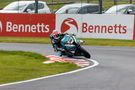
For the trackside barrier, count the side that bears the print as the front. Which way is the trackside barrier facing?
toward the camera

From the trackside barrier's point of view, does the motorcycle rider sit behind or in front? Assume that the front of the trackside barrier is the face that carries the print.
in front

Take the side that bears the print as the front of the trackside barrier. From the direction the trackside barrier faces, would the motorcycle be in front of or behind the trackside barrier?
in front
